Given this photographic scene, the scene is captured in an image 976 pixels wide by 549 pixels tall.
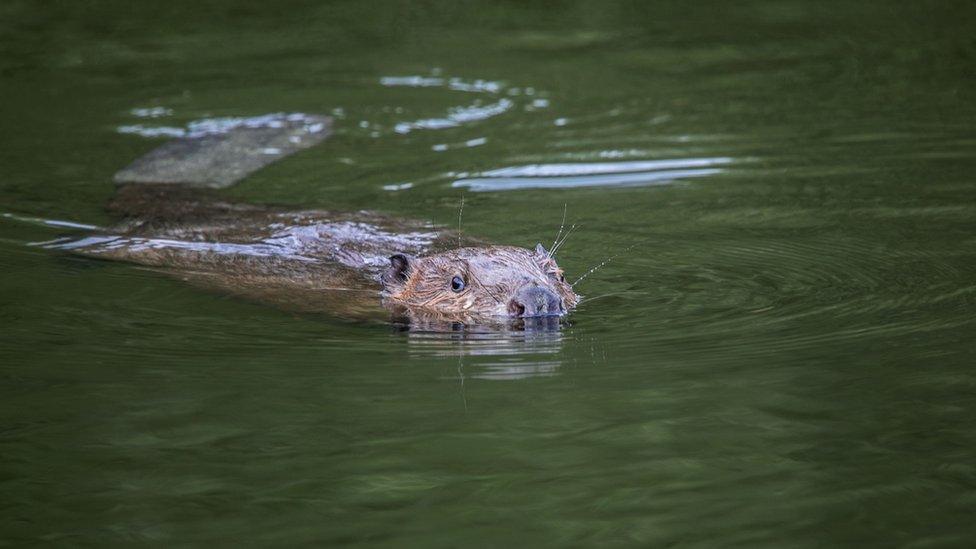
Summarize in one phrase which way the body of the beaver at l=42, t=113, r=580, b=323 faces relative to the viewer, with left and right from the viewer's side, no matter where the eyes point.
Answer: facing the viewer and to the right of the viewer
